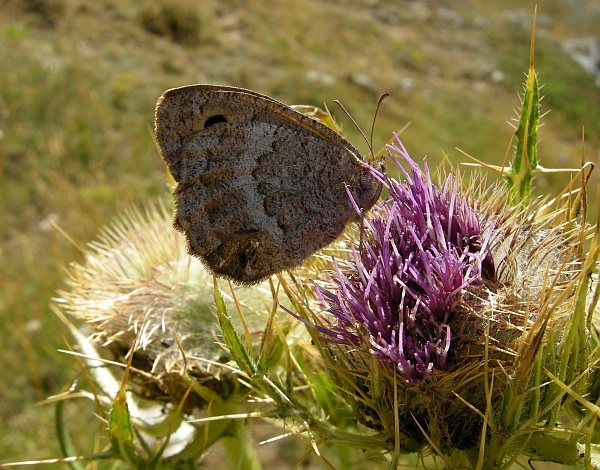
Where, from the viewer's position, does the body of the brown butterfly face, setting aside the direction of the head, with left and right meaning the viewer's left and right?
facing to the right of the viewer
